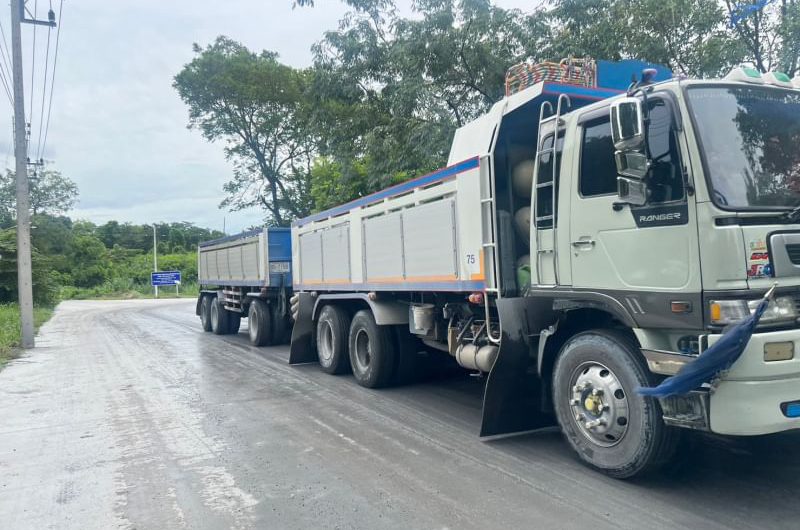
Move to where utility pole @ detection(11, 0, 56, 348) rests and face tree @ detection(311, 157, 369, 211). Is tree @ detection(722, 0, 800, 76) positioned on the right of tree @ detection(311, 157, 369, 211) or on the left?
right

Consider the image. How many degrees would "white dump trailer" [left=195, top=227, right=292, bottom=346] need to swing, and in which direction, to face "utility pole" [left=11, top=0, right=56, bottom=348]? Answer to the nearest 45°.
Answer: approximately 180°

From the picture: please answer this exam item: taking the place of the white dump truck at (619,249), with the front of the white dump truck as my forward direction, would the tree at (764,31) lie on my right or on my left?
on my left

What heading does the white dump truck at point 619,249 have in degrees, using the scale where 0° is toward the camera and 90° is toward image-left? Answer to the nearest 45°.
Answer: approximately 315°

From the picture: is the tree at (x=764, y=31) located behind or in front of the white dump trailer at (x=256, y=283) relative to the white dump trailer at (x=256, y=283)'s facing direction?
in front

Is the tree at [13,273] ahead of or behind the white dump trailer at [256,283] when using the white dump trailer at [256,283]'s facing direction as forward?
behind

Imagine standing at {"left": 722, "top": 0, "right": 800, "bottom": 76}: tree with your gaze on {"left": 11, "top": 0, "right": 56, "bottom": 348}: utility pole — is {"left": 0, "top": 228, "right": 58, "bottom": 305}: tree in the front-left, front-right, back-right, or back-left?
front-right

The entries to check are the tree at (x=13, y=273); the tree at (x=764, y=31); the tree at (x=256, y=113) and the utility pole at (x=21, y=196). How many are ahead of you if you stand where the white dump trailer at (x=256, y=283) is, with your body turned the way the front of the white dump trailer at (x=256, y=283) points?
1

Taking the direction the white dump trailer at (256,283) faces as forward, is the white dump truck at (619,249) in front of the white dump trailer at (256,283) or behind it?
in front

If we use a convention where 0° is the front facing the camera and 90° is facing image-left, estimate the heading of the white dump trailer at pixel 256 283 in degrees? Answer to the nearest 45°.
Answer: approximately 315°

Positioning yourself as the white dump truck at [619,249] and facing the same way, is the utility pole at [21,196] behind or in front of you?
behind

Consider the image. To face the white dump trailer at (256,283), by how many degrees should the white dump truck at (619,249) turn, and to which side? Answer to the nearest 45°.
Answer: approximately 180°

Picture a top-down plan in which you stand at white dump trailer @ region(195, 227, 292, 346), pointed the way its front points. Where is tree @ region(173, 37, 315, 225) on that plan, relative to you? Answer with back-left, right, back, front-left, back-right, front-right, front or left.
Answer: back-left

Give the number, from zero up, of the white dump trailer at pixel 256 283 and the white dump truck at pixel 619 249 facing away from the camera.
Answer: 0
